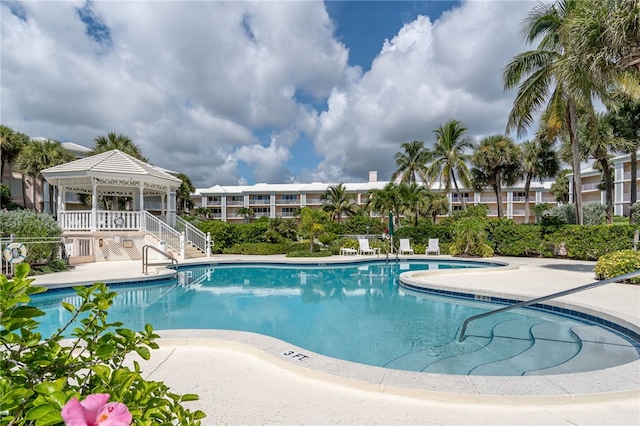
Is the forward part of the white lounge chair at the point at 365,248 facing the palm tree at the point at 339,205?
no

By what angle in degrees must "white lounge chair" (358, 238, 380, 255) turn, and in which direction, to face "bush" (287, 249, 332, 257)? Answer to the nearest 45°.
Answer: approximately 90° to its right

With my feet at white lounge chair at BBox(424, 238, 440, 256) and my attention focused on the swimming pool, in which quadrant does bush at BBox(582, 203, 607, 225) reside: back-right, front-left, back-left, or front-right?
back-left

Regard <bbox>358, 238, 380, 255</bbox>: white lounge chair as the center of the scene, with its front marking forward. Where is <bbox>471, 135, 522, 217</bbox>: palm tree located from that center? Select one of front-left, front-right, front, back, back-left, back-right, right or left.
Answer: left

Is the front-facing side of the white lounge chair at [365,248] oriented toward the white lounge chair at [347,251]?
no

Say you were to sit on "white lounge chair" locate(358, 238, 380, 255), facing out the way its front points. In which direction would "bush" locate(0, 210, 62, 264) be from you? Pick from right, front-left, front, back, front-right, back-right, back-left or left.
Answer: right

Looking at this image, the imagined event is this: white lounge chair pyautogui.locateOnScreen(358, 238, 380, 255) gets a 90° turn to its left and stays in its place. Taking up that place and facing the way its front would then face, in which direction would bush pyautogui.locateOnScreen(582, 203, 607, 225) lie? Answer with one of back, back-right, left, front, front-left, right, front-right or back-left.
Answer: front

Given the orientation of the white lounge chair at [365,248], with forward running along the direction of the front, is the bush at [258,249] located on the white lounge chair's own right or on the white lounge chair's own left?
on the white lounge chair's own right

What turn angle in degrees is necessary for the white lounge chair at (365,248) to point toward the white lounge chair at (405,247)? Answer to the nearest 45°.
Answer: approximately 45° to its left

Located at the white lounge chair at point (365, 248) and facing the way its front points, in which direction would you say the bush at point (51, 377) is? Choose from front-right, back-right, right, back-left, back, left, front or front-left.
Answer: front-right

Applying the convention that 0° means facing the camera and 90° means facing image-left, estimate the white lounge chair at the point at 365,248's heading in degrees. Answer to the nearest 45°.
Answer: approximately 315°
